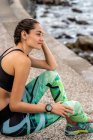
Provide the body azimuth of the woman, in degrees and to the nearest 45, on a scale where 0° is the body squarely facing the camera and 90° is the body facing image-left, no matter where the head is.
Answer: approximately 270°

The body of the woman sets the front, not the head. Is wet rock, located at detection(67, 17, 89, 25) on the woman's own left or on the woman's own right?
on the woman's own left

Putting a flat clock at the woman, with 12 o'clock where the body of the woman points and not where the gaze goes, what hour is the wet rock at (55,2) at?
The wet rock is roughly at 9 o'clock from the woman.

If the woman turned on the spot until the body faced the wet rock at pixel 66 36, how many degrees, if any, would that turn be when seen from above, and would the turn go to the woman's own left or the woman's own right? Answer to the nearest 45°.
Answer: approximately 90° to the woman's own left

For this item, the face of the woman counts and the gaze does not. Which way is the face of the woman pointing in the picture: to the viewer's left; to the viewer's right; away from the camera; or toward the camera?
to the viewer's right

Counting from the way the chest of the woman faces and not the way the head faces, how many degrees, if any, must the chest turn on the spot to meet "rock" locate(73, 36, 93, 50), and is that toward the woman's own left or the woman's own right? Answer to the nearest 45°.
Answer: approximately 90° to the woman's own left
